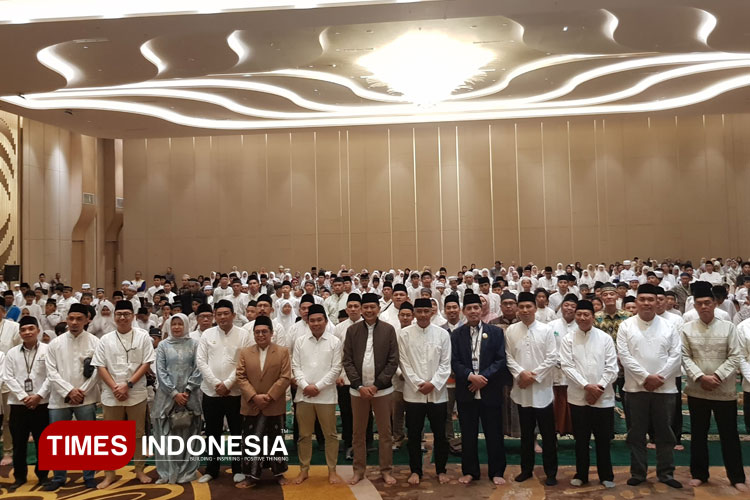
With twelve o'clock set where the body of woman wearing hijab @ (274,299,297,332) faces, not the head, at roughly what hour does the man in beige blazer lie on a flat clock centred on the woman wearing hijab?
The man in beige blazer is roughly at 12 o'clock from the woman wearing hijab.

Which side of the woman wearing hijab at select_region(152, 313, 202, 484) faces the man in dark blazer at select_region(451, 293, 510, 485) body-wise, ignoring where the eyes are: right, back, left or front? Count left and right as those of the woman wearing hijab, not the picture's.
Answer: left

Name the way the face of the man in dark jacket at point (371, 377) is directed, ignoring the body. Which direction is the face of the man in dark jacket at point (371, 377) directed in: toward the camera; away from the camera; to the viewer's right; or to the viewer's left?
toward the camera

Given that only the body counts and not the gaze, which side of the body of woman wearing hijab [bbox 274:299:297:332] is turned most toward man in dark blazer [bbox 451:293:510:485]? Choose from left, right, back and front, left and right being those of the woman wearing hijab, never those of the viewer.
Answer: front

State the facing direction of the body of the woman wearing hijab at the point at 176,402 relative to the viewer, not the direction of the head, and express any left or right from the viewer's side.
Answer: facing the viewer

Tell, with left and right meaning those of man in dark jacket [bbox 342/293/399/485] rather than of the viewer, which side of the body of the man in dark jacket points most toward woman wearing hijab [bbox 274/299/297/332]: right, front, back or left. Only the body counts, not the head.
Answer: back

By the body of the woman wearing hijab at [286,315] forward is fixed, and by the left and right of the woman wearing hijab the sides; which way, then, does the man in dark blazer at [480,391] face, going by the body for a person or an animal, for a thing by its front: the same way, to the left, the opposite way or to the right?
the same way

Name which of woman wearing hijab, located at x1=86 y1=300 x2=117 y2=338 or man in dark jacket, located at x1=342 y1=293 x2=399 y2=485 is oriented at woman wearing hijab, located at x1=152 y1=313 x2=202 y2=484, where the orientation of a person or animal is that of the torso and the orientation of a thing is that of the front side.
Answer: woman wearing hijab, located at x1=86 y1=300 x2=117 y2=338

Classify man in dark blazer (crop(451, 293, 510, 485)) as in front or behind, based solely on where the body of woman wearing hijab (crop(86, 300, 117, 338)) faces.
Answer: in front

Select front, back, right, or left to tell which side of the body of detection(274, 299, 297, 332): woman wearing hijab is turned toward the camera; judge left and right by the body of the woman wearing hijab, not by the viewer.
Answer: front

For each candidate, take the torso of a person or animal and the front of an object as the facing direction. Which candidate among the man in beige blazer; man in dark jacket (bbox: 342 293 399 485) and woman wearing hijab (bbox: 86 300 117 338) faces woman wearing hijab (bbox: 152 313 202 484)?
woman wearing hijab (bbox: 86 300 117 338)

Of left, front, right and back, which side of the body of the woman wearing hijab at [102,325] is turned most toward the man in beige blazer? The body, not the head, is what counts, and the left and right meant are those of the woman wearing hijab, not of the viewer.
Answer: front

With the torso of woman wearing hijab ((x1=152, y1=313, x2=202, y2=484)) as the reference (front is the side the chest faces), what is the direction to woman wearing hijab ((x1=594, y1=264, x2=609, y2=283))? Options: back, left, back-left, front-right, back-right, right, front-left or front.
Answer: back-left

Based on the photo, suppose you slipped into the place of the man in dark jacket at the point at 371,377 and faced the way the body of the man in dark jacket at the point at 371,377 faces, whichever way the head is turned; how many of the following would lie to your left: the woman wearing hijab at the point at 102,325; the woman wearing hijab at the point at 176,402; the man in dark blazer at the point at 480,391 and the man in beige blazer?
1

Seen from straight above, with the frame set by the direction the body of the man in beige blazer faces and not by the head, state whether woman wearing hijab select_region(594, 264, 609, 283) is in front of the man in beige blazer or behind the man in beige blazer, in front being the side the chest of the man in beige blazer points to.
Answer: behind

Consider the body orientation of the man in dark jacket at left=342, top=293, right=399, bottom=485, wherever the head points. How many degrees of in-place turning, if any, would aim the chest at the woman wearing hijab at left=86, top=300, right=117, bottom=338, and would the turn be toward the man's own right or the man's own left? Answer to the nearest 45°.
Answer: approximately 135° to the man's own right
